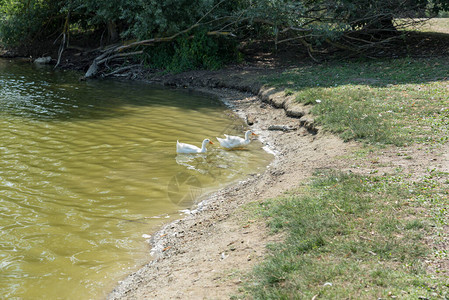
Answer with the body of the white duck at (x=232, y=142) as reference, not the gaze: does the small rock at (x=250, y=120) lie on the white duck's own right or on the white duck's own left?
on the white duck's own left

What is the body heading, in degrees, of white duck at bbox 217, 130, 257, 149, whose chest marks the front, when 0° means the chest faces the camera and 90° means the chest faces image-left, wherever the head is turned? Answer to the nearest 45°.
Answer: approximately 270°

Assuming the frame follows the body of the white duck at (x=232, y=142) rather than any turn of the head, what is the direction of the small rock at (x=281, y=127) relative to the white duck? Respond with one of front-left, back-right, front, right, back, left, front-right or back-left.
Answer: front-left
